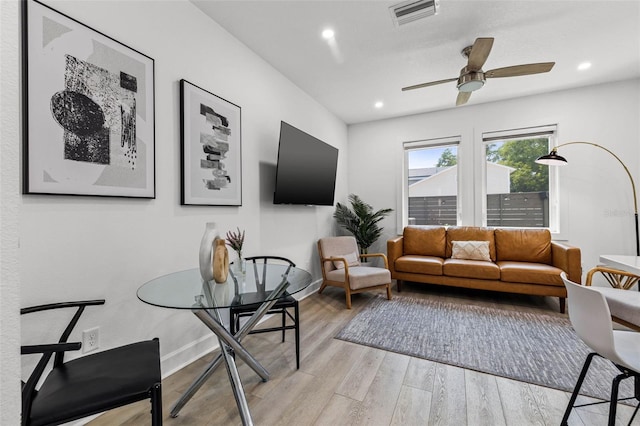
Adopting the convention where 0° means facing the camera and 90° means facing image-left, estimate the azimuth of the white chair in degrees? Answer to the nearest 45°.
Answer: approximately 225°

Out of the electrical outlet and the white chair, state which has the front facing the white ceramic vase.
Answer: the electrical outlet

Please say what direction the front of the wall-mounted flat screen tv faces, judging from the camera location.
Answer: facing the viewer and to the right of the viewer

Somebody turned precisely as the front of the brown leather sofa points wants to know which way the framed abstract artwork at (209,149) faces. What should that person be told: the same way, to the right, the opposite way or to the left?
to the left

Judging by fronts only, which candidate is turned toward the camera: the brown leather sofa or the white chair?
the brown leather sofa

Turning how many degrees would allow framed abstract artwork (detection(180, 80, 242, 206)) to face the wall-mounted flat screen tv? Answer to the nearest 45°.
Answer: approximately 90° to its left

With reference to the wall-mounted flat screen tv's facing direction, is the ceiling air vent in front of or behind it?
in front

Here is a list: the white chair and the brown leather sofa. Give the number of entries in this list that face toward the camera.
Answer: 1

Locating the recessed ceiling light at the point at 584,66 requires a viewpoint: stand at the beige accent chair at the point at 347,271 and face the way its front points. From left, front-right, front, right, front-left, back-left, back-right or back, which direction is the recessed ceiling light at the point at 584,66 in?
front-left

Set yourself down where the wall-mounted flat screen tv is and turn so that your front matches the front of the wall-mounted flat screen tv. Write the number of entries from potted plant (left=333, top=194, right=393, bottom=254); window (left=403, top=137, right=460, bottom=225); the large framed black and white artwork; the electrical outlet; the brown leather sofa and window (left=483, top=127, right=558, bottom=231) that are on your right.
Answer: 2

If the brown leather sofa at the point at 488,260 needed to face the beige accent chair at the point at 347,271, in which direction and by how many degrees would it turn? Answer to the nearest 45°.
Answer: approximately 45° to its right

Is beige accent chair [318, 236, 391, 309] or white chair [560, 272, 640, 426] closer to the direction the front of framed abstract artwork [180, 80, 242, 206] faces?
the white chair

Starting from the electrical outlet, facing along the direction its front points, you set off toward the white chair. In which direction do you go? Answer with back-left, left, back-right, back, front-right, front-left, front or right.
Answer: front

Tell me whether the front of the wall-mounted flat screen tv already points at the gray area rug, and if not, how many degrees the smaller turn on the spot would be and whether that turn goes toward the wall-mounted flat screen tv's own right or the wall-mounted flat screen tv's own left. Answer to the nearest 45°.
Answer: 0° — it already faces it
